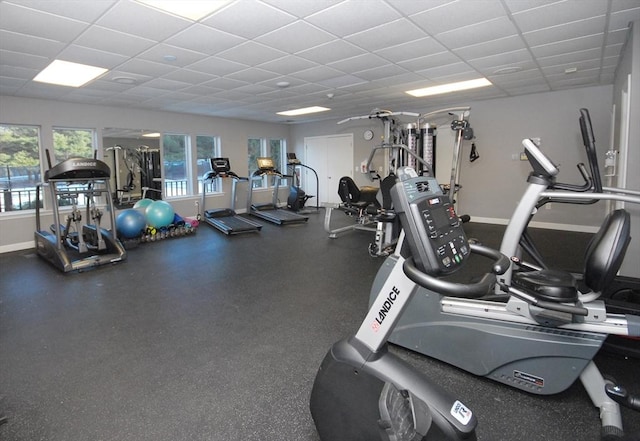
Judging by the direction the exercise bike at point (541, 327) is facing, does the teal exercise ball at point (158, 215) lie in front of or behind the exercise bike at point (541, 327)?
in front

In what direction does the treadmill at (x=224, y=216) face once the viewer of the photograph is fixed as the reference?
facing away from the viewer and to the left of the viewer

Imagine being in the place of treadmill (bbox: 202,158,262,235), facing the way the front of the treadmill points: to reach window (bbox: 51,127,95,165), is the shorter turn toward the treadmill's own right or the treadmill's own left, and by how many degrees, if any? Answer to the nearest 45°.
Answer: approximately 45° to the treadmill's own left

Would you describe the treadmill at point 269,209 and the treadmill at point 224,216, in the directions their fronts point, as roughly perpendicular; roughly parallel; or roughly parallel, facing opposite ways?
roughly parallel

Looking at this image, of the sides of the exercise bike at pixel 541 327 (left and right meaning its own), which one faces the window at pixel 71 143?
front

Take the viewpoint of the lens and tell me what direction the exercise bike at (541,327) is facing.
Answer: facing to the left of the viewer

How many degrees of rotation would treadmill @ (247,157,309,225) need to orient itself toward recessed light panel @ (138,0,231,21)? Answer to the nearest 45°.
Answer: approximately 135° to its left

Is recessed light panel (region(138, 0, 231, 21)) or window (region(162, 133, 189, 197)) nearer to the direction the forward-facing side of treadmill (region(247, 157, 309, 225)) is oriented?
the window

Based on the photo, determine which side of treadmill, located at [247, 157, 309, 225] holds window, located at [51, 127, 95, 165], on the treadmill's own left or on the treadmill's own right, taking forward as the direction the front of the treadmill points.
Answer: on the treadmill's own left

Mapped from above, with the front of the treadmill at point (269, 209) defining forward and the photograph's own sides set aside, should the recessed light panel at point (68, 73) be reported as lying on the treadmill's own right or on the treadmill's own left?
on the treadmill's own left

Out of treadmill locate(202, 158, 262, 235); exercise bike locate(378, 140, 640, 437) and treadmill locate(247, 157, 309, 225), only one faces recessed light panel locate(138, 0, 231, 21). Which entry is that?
the exercise bike

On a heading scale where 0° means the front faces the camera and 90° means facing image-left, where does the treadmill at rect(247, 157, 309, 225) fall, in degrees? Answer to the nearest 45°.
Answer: approximately 135°

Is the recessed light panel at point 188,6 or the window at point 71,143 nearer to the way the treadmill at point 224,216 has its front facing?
the window
